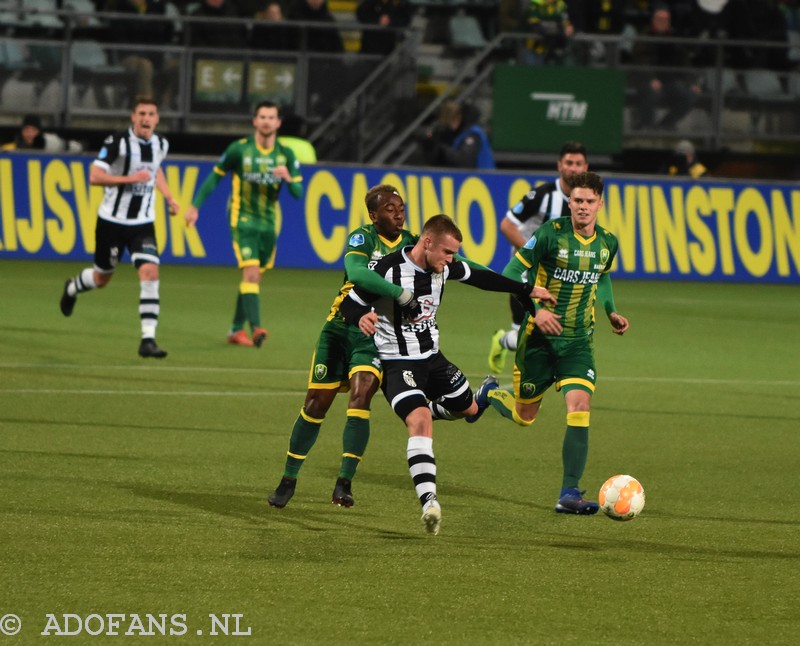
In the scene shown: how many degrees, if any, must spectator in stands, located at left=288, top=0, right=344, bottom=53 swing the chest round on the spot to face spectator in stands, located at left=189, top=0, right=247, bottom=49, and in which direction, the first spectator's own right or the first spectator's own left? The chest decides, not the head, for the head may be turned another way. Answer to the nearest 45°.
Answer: approximately 90° to the first spectator's own right

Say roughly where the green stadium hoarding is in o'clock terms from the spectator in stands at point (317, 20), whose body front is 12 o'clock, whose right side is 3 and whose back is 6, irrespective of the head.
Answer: The green stadium hoarding is roughly at 9 o'clock from the spectator in stands.

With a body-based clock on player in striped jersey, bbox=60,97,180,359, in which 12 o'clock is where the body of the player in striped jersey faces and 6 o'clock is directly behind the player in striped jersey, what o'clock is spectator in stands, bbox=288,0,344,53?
The spectator in stands is roughly at 8 o'clock from the player in striped jersey.

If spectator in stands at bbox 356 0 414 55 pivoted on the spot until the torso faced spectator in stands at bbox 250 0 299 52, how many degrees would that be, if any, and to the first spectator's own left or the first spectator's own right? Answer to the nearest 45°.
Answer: approximately 45° to the first spectator's own right

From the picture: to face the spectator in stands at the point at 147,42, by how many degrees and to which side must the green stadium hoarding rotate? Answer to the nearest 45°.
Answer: approximately 90° to its right

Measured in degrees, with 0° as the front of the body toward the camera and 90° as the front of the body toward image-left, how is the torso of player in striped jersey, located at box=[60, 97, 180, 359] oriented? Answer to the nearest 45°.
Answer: approximately 315°

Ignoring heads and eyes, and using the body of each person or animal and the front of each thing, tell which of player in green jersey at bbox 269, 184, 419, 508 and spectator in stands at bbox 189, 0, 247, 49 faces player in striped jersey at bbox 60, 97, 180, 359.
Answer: the spectator in stands

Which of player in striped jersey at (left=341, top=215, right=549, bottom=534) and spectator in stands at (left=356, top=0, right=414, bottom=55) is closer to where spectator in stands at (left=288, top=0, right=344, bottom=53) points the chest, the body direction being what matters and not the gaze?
the player in striped jersey

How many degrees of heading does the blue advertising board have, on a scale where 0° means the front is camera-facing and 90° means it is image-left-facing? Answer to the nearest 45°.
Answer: approximately 0°

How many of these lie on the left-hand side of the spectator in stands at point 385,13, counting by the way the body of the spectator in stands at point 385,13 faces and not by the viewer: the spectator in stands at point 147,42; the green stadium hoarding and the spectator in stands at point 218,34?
1

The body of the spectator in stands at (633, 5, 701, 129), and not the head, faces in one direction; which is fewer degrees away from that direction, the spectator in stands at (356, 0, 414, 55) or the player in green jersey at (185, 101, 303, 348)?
the player in green jersey

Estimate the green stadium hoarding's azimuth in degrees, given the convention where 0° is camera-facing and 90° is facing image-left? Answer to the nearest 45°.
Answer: approximately 0°
